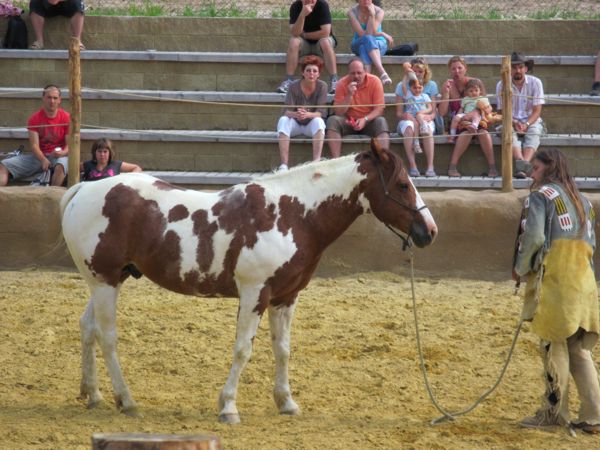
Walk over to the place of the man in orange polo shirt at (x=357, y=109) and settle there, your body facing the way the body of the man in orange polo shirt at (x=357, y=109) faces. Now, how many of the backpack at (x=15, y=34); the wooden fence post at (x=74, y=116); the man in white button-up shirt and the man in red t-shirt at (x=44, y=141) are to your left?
1

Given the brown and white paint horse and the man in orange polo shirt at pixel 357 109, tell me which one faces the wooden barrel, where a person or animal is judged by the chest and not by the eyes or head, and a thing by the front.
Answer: the man in orange polo shirt

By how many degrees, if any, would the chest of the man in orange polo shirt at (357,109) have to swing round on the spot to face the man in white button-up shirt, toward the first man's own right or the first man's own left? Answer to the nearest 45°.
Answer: approximately 90° to the first man's own left

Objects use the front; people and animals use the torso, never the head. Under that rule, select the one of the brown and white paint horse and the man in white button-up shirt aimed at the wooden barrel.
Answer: the man in white button-up shirt

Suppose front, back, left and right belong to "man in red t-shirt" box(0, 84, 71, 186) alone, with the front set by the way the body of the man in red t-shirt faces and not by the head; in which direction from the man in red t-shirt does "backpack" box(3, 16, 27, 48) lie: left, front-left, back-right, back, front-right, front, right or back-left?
back

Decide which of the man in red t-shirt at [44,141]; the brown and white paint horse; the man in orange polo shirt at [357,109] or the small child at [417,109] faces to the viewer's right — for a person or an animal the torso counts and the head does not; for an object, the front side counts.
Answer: the brown and white paint horse

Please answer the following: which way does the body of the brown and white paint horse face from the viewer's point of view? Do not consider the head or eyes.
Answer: to the viewer's right

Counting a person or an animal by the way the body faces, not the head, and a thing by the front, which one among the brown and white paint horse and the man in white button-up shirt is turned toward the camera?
the man in white button-up shirt

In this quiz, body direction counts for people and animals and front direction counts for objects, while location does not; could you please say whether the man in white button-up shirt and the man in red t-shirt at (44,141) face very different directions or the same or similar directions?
same or similar directions

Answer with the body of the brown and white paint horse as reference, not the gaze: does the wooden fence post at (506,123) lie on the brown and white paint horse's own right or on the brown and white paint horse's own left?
on the brown and white paint horse's own left

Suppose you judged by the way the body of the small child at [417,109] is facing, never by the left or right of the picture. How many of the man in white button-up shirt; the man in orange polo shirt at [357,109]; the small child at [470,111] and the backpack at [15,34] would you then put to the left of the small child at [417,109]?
2

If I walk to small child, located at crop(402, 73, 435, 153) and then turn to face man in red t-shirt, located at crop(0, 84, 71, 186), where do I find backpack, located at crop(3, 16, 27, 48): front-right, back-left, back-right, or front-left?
front-right

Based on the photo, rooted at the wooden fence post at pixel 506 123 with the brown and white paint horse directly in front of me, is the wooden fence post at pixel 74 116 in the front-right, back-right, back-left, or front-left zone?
front-right

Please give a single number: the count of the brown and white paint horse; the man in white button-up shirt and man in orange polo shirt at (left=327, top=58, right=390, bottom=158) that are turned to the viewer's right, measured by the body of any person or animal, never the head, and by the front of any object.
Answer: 1

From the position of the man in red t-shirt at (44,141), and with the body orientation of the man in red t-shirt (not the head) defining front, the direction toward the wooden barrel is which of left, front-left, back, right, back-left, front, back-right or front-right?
front

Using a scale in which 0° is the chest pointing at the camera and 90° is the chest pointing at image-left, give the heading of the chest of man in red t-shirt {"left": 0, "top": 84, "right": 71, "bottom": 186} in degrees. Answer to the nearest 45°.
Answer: approximately 0°

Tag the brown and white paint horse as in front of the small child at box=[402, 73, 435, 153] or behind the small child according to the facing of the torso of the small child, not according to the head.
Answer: in front

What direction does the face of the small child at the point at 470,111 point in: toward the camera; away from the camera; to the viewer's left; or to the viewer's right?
toward the camera

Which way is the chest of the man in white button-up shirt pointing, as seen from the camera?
toward the camera

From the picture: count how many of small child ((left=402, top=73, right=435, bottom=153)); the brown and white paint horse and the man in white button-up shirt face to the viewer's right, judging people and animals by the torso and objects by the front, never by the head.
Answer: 1
